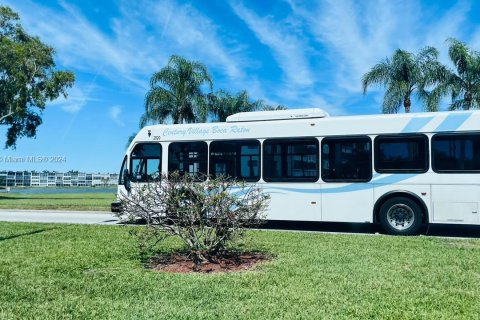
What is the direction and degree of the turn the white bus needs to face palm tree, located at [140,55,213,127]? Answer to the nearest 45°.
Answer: approximately 45° to its right

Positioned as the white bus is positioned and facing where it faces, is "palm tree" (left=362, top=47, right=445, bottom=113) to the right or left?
on its right

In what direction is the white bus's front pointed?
to the viewer's left

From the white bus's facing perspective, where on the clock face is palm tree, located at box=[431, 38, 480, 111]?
The palm tree is roughly at 4 o'clock from the white bus.

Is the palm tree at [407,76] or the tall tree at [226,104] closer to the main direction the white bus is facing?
the tall tree

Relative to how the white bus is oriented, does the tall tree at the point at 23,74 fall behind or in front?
in front

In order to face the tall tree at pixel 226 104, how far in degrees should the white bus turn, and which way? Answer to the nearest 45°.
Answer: approximately 90° to its right
